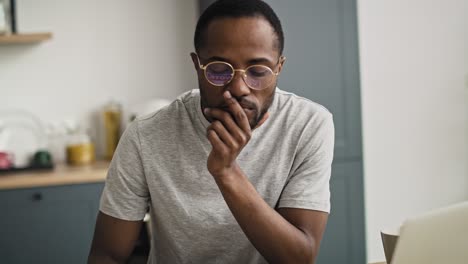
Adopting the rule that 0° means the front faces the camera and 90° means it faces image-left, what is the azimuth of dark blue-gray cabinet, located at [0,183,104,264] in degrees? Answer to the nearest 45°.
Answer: approximately 0°

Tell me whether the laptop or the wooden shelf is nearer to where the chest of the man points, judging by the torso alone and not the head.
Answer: the laptop

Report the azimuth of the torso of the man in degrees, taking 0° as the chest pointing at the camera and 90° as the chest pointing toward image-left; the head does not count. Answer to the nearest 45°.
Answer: approximately 0°

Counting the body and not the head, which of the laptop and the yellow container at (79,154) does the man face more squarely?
the laptop

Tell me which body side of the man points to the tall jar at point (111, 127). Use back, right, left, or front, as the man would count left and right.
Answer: back

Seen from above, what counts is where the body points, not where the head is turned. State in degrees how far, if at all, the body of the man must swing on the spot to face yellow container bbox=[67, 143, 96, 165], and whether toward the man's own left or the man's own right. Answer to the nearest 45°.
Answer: approximately 180°

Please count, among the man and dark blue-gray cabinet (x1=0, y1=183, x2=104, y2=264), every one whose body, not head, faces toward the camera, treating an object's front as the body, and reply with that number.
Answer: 2

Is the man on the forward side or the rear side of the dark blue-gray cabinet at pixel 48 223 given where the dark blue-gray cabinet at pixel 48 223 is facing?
on the forward side
